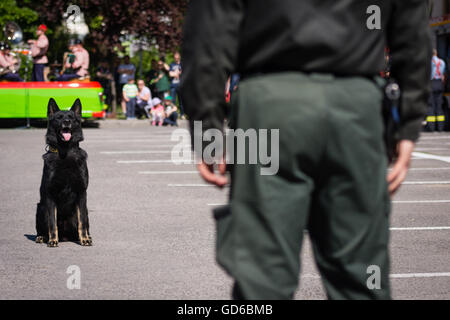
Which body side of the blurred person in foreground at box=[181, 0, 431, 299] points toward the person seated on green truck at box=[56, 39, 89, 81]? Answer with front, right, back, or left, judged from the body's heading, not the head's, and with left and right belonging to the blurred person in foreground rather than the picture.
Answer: front

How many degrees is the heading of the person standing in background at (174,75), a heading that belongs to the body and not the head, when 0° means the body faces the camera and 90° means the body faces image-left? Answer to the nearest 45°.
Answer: approximately 0°

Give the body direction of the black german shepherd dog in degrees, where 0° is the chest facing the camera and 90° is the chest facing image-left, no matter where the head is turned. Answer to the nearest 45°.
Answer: approximately 0°

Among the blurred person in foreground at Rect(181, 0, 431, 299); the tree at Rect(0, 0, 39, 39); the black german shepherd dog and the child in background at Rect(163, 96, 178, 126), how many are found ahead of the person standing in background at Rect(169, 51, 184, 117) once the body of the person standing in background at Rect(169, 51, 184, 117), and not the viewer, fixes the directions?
3

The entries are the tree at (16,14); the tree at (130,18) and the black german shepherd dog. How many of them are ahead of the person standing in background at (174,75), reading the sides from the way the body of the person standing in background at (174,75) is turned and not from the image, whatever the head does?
1

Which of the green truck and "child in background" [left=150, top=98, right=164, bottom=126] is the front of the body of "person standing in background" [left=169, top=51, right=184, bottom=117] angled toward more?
the child in background

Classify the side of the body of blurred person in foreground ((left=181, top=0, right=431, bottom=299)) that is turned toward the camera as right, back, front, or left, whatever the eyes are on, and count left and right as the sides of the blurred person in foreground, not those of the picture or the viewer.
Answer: back

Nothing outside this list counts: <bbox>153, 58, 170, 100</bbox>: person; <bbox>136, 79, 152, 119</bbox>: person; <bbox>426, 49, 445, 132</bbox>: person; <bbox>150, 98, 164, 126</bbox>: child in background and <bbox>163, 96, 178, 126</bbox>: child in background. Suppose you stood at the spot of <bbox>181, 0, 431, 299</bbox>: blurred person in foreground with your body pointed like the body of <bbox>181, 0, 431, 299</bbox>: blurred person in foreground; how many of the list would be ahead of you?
5

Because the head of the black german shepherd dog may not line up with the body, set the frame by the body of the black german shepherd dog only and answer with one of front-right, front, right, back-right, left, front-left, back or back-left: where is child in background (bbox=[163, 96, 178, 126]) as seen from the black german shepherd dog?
back
